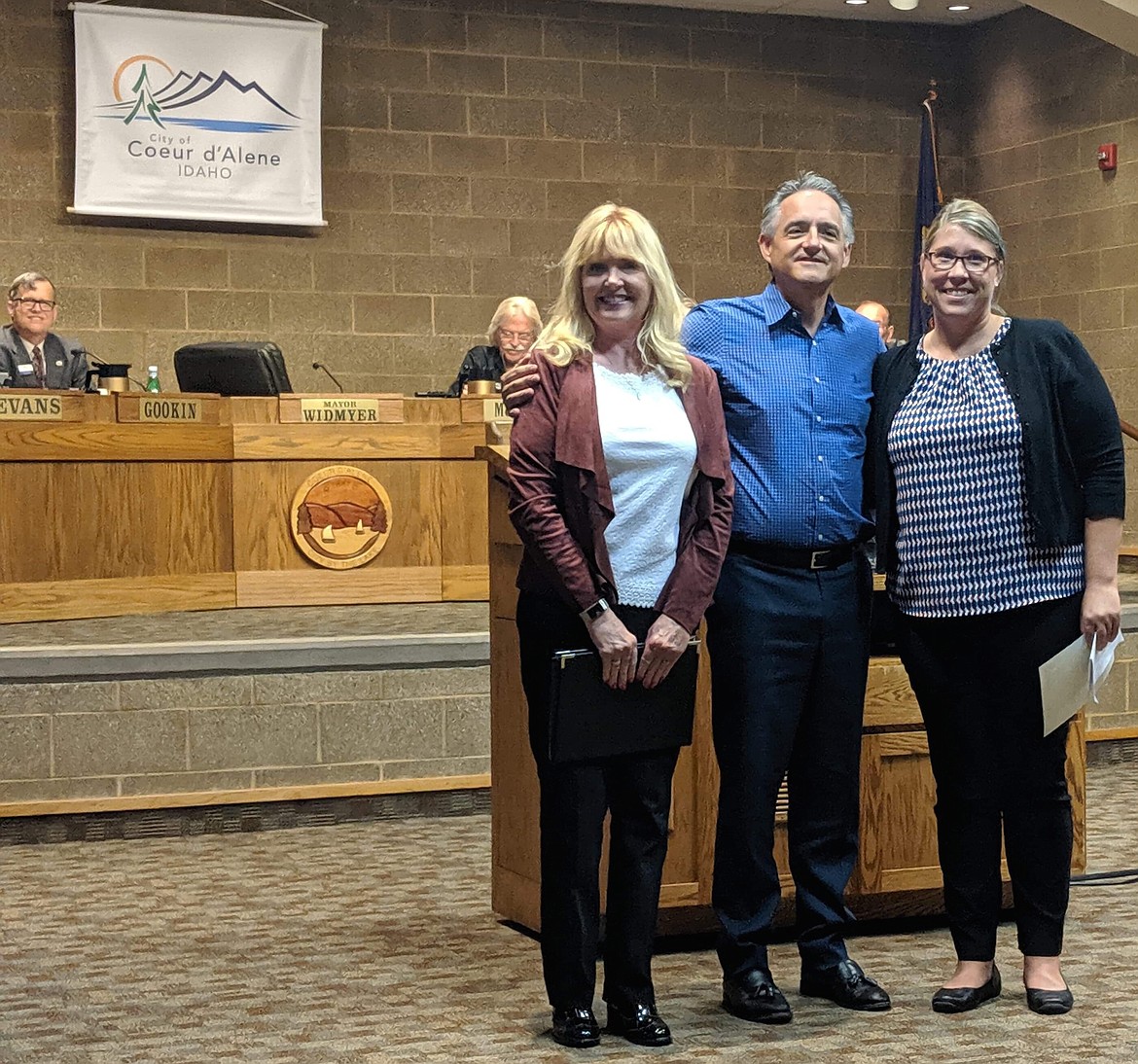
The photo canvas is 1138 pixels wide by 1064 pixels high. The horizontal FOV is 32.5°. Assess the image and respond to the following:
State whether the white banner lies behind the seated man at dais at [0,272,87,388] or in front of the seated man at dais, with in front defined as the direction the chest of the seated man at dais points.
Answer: behind

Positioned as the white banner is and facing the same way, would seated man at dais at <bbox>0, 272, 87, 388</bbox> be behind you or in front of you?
in front

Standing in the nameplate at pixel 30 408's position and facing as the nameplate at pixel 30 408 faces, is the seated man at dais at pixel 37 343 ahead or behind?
behind

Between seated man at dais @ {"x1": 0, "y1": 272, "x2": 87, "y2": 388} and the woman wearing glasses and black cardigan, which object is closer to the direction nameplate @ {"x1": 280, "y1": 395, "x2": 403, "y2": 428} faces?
the woman wearing glasses and black cardigan

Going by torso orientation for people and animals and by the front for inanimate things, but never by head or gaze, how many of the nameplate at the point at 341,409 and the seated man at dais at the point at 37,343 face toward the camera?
2

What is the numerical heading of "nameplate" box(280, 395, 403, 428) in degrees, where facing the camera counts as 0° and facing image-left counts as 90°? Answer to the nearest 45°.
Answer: approximately 0°

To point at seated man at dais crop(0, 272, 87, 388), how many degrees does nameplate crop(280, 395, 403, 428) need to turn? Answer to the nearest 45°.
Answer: approximately 135° to its right

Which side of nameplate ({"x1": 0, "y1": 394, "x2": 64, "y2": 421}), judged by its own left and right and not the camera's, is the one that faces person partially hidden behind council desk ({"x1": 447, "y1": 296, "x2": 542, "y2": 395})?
left

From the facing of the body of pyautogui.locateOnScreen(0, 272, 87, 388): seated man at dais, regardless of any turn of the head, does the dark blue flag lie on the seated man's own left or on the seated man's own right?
on the seated man's own left

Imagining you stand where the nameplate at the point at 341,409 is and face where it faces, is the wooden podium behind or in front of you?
in front

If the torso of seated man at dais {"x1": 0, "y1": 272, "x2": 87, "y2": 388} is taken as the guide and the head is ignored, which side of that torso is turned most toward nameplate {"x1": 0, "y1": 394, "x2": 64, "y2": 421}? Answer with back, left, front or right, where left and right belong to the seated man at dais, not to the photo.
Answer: front
